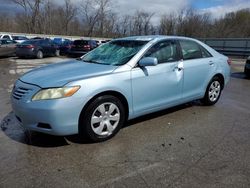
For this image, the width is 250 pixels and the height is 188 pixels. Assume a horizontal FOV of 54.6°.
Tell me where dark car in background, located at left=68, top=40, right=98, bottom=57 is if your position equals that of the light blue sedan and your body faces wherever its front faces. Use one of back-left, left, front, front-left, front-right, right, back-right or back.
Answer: back-right

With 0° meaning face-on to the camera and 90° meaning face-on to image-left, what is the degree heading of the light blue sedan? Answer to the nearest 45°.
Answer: approximately 45°
